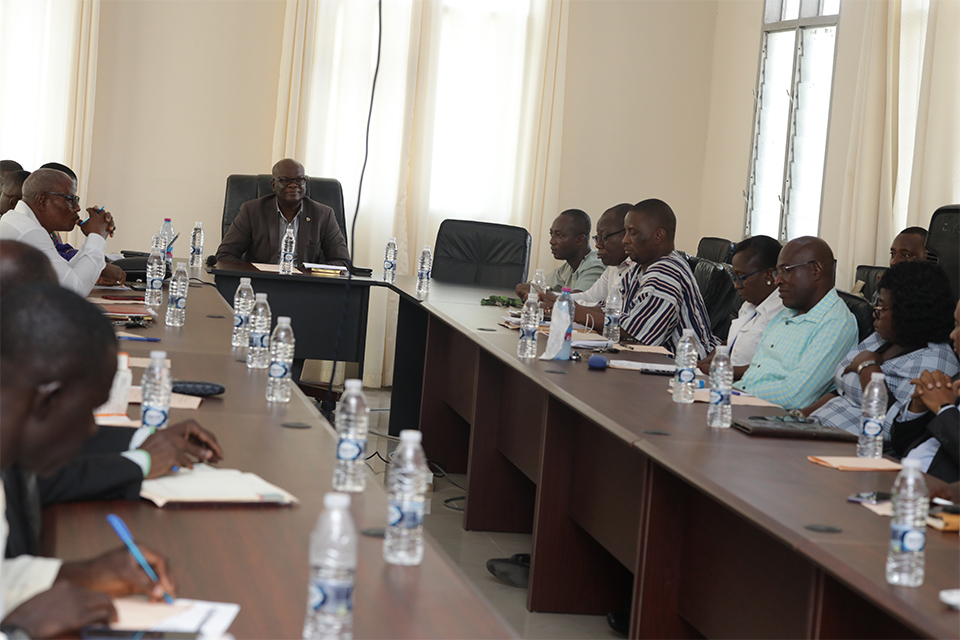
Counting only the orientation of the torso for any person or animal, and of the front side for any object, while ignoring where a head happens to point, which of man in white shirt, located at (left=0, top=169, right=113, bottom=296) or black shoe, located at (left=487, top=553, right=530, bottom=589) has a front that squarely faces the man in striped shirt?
the man in white shirt

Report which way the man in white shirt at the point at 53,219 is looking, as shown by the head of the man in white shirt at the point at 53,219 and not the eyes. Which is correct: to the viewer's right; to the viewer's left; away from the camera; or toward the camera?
to the viewer's right

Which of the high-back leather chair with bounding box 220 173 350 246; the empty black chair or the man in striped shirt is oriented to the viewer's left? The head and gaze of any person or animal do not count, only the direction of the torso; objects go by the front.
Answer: the man in striped shirt

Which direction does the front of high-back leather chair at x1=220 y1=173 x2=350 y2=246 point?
toward the camera

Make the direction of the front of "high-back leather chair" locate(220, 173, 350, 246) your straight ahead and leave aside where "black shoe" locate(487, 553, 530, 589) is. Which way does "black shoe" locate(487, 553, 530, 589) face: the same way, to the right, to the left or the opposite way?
to the right

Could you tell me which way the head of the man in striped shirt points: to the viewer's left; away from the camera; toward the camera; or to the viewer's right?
to the viewer's left

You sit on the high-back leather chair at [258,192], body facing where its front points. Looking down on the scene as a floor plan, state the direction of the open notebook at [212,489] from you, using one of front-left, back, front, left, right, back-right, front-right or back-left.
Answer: front

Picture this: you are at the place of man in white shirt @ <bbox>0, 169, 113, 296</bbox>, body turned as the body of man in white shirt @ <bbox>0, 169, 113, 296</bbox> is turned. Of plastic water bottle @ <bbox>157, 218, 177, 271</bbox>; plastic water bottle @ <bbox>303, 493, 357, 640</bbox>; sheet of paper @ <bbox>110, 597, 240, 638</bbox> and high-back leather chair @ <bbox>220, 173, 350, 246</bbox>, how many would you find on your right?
2

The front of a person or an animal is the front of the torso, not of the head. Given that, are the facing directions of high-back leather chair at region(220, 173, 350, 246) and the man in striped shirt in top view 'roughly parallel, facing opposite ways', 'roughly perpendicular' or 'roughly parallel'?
roughly perpendicular

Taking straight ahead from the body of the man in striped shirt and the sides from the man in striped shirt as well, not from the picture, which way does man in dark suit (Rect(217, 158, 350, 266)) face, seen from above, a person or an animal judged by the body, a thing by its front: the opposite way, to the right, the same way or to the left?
to the left

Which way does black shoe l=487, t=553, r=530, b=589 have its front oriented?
to the viewer's left

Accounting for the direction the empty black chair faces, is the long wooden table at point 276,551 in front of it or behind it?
in front
